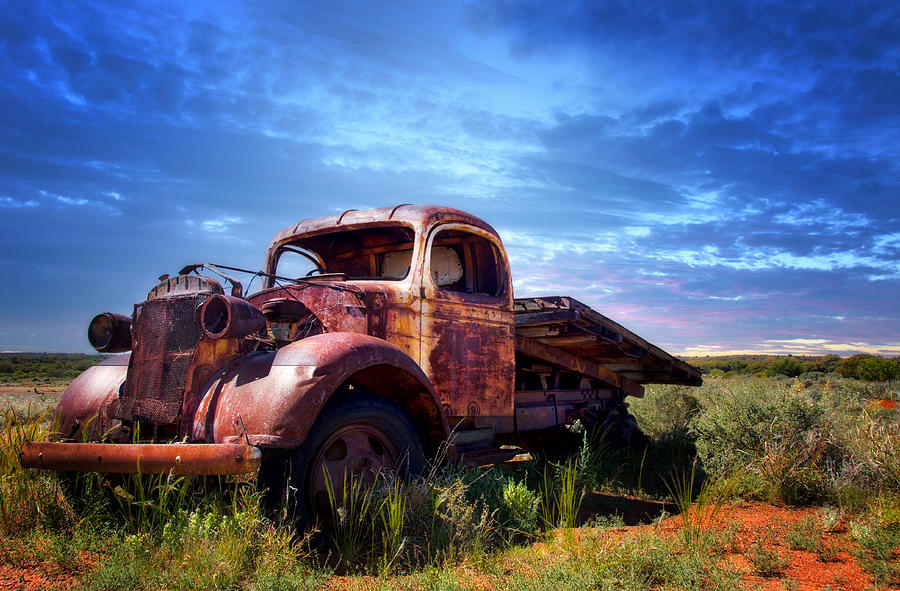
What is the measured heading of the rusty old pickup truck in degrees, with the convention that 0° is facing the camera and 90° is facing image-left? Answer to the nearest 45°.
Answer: approximately 45°

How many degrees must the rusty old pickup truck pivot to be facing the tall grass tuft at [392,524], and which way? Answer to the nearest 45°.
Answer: approximately 90° to its left

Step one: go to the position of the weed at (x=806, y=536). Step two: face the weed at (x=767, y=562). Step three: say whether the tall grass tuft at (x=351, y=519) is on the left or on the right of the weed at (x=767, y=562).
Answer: right

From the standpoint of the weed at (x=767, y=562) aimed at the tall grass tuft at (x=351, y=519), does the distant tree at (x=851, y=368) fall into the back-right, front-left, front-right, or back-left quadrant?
back-right

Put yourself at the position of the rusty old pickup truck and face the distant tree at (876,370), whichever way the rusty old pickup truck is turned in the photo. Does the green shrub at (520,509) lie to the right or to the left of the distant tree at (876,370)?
right

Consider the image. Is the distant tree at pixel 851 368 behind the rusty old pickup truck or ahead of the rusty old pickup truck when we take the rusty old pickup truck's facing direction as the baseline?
behind

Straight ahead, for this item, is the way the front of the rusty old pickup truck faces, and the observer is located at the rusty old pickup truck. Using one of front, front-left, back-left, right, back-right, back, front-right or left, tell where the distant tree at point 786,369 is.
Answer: back

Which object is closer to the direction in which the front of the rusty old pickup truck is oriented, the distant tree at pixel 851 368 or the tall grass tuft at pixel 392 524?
the tall grass tuft

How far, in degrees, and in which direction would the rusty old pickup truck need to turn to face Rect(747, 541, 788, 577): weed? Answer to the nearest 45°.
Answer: approximately 135° to its left

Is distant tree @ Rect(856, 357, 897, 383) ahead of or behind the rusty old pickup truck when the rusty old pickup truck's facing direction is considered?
behind
